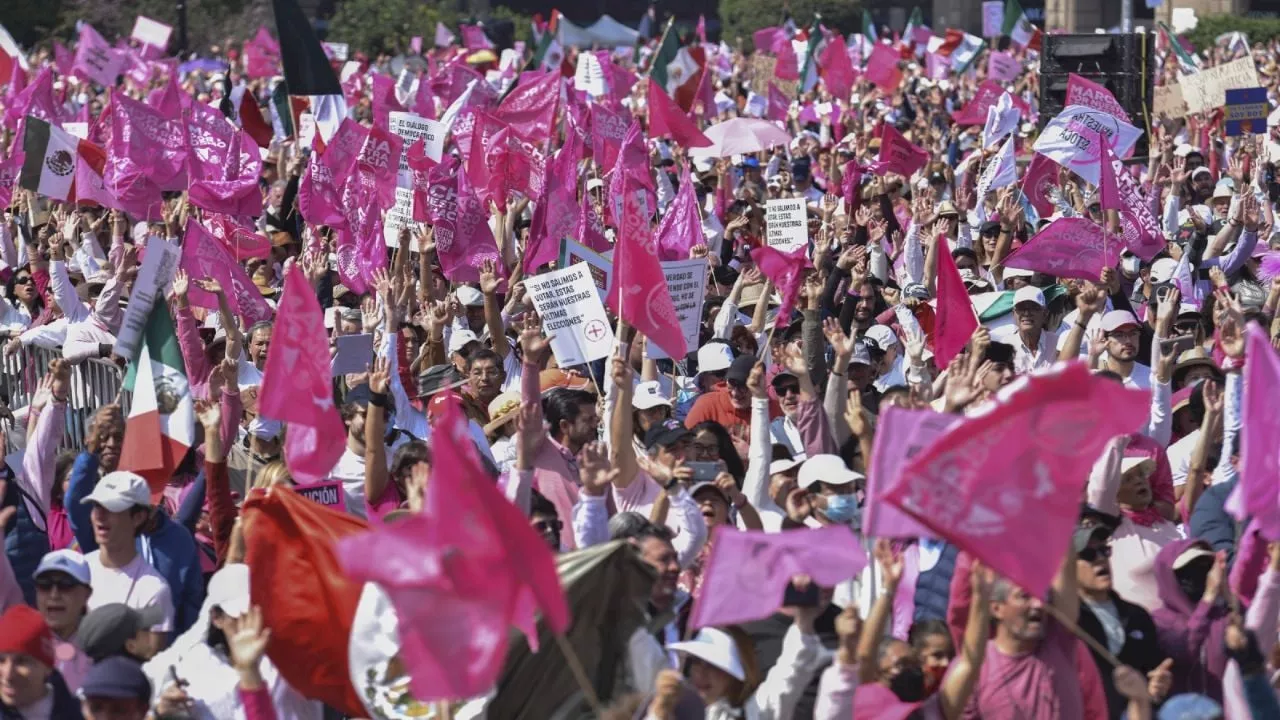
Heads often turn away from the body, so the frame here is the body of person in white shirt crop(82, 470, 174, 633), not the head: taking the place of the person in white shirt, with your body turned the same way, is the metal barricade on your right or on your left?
on your right

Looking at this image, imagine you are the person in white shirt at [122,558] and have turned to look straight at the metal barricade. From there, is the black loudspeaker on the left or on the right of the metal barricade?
right

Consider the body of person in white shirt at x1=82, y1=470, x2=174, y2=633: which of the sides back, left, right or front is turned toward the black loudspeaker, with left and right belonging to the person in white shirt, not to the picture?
back

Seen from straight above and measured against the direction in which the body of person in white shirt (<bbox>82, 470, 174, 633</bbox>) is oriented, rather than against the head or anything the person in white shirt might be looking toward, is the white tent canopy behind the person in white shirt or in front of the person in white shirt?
behind

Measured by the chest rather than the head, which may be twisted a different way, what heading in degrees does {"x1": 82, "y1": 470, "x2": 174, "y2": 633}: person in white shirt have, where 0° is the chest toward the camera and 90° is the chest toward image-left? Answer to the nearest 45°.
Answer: approximately 45°
